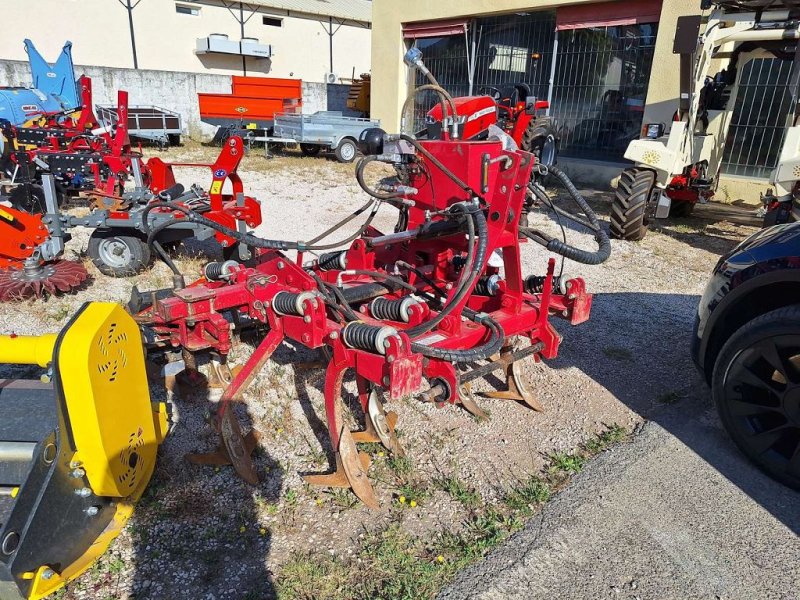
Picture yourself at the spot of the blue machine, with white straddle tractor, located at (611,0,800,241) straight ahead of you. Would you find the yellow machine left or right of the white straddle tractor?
right

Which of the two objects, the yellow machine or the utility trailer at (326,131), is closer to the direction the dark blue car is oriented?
the utility trailer

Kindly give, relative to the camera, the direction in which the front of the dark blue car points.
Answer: facing away from the viewer and to the left of the viewer

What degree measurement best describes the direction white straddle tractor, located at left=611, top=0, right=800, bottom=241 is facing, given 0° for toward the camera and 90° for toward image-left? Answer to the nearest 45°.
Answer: approximately 45°

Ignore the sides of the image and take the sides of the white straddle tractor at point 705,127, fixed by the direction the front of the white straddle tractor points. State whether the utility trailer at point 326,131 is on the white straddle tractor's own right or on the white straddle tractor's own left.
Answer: on the white straddle tractor's own right

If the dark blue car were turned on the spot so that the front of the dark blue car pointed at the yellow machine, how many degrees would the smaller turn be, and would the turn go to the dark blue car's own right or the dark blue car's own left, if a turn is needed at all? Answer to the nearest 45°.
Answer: approximately 90° to the dark blue car's own left
